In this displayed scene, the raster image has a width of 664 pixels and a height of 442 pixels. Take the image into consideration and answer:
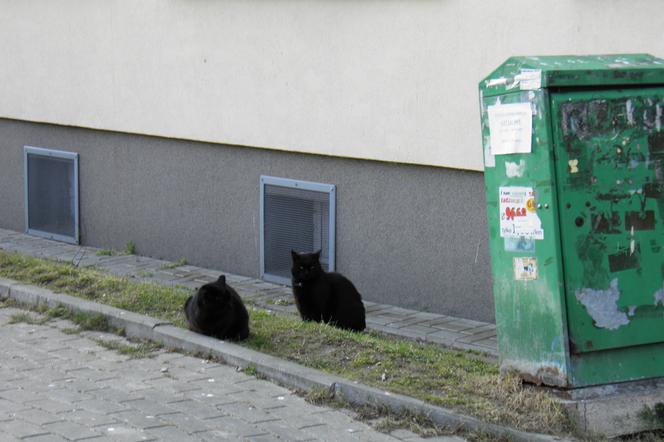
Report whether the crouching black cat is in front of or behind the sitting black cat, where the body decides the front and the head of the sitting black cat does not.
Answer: in front

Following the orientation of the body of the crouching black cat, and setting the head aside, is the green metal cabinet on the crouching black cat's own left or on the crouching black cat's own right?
on the crouching black cat's own left

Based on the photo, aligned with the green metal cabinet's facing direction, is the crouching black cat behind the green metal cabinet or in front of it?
behind

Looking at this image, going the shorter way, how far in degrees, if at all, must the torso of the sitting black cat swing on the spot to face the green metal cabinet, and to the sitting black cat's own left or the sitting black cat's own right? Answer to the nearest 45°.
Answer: approximately 90° to the sitting black cat's own left

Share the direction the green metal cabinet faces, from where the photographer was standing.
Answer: facing the viewer and to the right of the viewer
